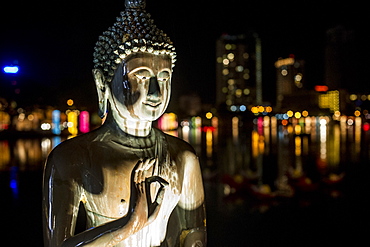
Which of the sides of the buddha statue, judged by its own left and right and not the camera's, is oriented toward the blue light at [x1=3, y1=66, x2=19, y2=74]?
back

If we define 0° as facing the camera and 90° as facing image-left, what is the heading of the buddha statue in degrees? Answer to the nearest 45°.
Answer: approximately 315°
